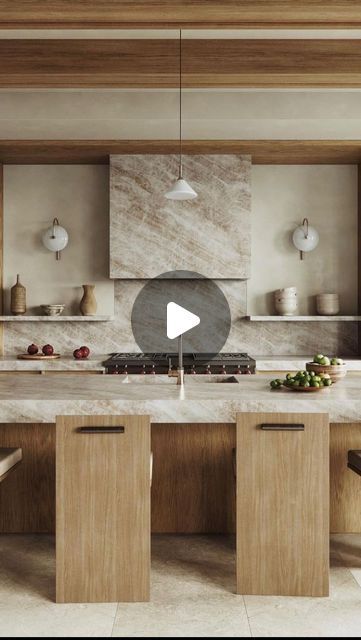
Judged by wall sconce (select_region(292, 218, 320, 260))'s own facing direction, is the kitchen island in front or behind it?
in front

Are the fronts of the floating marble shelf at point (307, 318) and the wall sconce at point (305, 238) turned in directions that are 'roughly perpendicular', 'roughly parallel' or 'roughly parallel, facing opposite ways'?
roughly parallel

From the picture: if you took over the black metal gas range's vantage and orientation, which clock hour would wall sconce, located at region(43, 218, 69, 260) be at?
The wall sconce is roughly at 4 o'clock from the black metal gas range.

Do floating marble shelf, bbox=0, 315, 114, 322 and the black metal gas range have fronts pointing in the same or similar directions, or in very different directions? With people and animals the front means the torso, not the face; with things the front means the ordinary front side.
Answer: same or similar directions

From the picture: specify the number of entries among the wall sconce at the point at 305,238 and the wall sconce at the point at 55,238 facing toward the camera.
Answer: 2

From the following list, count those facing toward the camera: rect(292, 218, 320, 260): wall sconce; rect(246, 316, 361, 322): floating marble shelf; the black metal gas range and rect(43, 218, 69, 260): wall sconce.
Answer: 4

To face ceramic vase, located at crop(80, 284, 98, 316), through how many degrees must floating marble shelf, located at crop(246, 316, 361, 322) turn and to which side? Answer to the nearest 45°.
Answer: approximately 90° to its right

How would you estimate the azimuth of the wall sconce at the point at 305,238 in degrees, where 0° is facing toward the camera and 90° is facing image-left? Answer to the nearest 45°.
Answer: approximately 0°

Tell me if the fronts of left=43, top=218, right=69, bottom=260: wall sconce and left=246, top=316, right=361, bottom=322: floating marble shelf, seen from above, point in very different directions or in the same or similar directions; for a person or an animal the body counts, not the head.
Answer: same or similar directions

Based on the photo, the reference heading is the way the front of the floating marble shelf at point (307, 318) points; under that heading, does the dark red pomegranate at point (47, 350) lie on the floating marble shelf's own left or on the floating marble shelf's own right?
on the floating marble shelf's own right

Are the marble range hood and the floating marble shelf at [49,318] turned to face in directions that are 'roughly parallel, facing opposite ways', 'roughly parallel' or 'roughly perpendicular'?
roughly parallel

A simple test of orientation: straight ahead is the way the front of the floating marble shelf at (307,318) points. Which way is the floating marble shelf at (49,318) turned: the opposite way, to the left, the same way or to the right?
the same way

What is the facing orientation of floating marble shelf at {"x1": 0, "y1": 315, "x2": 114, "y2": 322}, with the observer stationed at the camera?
facing the viewer

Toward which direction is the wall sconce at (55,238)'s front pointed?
toward the camera

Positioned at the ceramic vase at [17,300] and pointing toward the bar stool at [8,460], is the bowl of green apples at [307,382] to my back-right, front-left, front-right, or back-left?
front-left

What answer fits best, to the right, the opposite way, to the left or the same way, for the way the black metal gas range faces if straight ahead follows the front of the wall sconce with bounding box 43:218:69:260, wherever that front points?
the same way
